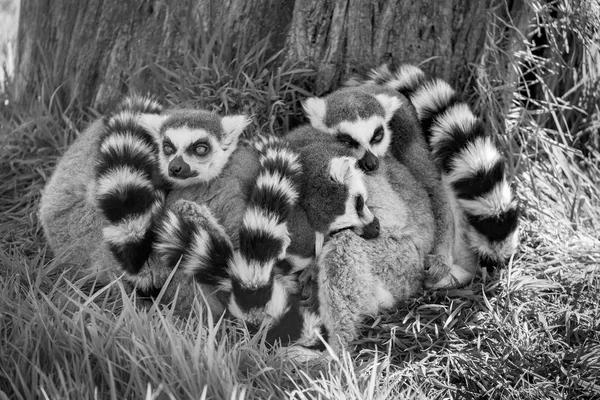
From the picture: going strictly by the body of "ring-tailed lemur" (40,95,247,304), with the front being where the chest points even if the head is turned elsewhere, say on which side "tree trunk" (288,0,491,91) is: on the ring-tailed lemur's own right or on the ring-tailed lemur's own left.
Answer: on the ring-tailed lemur's own left

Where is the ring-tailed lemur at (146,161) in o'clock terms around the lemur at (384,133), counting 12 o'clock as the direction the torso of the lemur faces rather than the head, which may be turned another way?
The ring-tailed lemur is roughly at 2 o'clock from the lemur.

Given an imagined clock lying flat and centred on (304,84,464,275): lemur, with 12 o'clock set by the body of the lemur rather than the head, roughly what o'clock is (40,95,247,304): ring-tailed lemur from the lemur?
The ring-tailed lemur is roughly at 2 o'clock from the lemur.

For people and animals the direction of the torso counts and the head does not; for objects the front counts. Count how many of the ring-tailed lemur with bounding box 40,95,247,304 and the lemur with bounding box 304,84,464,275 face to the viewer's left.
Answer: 0

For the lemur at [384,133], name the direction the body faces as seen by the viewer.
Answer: toward the camera
